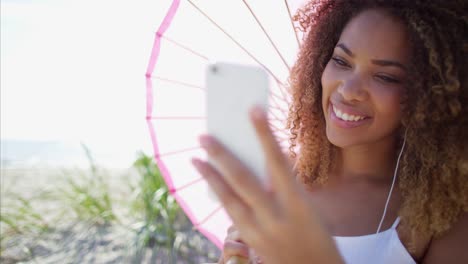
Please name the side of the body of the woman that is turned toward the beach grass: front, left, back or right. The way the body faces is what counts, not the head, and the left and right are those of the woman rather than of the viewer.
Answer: right

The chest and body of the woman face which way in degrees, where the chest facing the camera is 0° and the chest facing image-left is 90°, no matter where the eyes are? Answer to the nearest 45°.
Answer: approximately 45°
